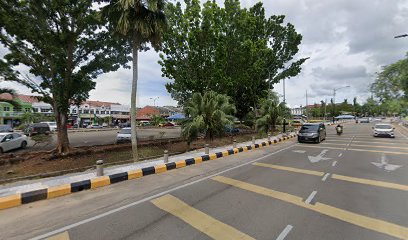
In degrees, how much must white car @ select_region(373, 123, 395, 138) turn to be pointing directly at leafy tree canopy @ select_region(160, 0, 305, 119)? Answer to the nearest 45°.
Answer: approximately 45° to its right

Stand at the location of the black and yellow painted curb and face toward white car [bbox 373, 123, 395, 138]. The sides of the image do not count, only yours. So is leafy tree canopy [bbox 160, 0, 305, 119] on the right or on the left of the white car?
left

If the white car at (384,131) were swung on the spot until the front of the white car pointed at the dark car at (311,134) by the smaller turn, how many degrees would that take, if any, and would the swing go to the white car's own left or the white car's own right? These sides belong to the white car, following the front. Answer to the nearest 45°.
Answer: approximately 45° to the white car's own right

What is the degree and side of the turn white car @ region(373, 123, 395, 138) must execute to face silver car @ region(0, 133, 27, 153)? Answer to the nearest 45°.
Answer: approximately 45° to its right

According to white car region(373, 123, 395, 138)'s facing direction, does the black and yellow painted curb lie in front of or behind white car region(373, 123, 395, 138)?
in front

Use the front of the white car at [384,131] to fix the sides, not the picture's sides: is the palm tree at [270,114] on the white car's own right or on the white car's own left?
on the white car's own right

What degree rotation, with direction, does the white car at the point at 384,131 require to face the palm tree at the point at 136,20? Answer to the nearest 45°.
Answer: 0° — it already faces it

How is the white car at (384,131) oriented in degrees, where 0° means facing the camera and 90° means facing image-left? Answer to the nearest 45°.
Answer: approximately 0°

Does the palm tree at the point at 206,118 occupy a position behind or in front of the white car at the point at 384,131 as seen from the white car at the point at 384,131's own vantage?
in front

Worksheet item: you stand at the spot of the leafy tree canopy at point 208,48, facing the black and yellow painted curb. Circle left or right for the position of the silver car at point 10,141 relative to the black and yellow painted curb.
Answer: right
